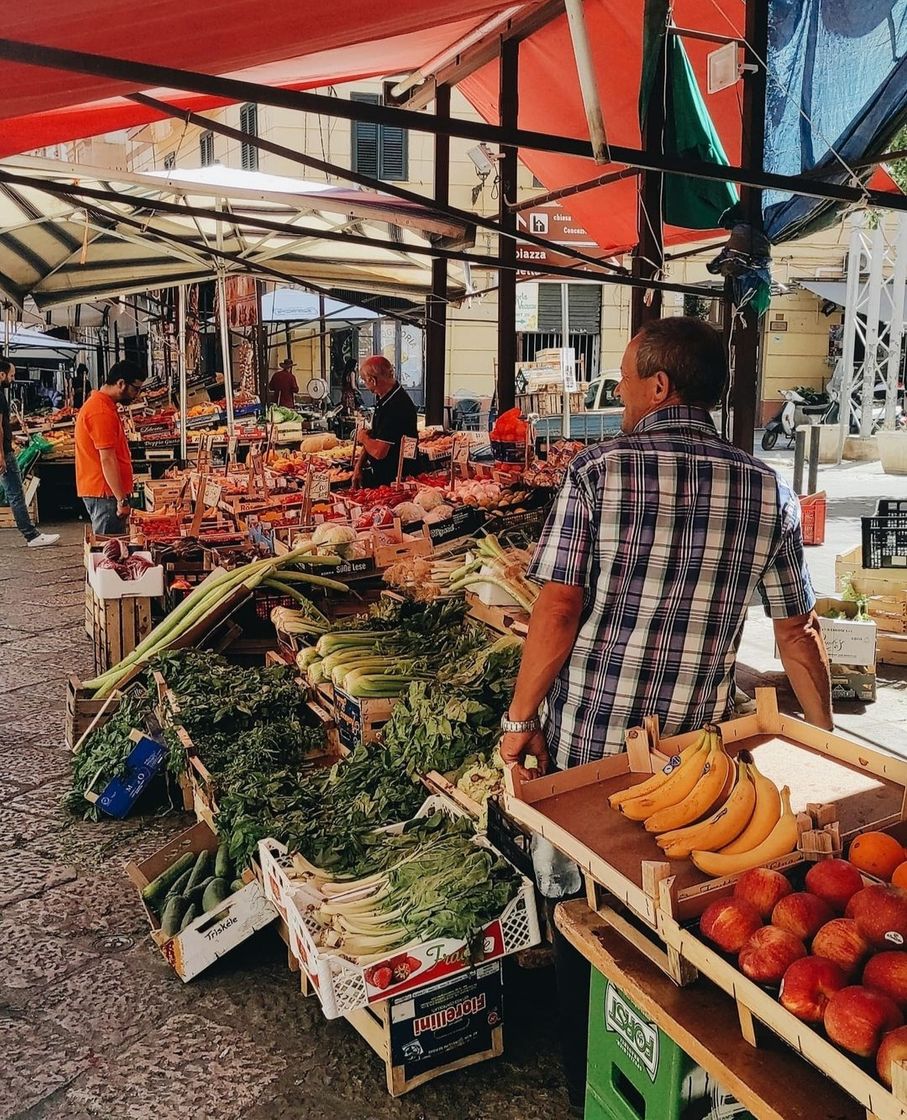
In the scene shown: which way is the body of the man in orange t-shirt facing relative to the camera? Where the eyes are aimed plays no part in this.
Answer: to the viewer's right

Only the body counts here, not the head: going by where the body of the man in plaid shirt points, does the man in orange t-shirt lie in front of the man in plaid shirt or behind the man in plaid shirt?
in front

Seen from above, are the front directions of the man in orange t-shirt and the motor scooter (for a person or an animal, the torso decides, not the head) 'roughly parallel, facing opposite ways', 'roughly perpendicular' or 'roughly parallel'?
roughly parallel, facing opposite ways

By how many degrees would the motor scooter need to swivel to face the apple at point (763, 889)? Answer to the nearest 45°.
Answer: approximately 45° to its left

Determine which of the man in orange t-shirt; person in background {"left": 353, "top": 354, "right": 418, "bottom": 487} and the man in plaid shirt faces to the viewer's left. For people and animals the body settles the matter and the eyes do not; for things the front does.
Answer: the person in background

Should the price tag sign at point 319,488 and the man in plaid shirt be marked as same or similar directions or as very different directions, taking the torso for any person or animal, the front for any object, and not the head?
very different directions

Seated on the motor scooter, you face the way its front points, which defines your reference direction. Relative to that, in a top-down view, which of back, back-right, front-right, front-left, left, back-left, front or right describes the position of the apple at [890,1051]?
front-left

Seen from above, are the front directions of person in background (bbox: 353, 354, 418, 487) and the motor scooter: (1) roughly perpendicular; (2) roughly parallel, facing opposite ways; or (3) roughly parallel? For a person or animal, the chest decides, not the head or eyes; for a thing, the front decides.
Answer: roughly parallel

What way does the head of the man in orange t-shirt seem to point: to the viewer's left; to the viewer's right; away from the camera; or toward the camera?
to the viewer's right

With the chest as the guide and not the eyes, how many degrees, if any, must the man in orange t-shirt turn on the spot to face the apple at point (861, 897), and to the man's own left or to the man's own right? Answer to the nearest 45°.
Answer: approximately 90° to the man's own right

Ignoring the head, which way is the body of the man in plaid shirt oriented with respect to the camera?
away from the camera

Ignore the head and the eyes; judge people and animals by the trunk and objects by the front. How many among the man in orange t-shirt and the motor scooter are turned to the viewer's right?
1

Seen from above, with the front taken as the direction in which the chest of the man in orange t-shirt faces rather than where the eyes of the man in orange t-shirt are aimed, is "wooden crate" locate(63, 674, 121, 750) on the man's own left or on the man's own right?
on the man's own right

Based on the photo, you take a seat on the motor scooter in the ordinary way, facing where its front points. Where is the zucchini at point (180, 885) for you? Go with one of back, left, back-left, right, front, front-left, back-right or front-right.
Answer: front-left

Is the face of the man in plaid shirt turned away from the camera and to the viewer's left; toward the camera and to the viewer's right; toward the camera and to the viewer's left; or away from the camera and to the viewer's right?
away from the camera and to the viewer's left

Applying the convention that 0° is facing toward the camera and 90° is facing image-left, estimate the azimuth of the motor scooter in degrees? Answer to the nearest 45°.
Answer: approximately 45°

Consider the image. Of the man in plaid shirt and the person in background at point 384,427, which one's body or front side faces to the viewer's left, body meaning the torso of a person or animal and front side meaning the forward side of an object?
the person in background
